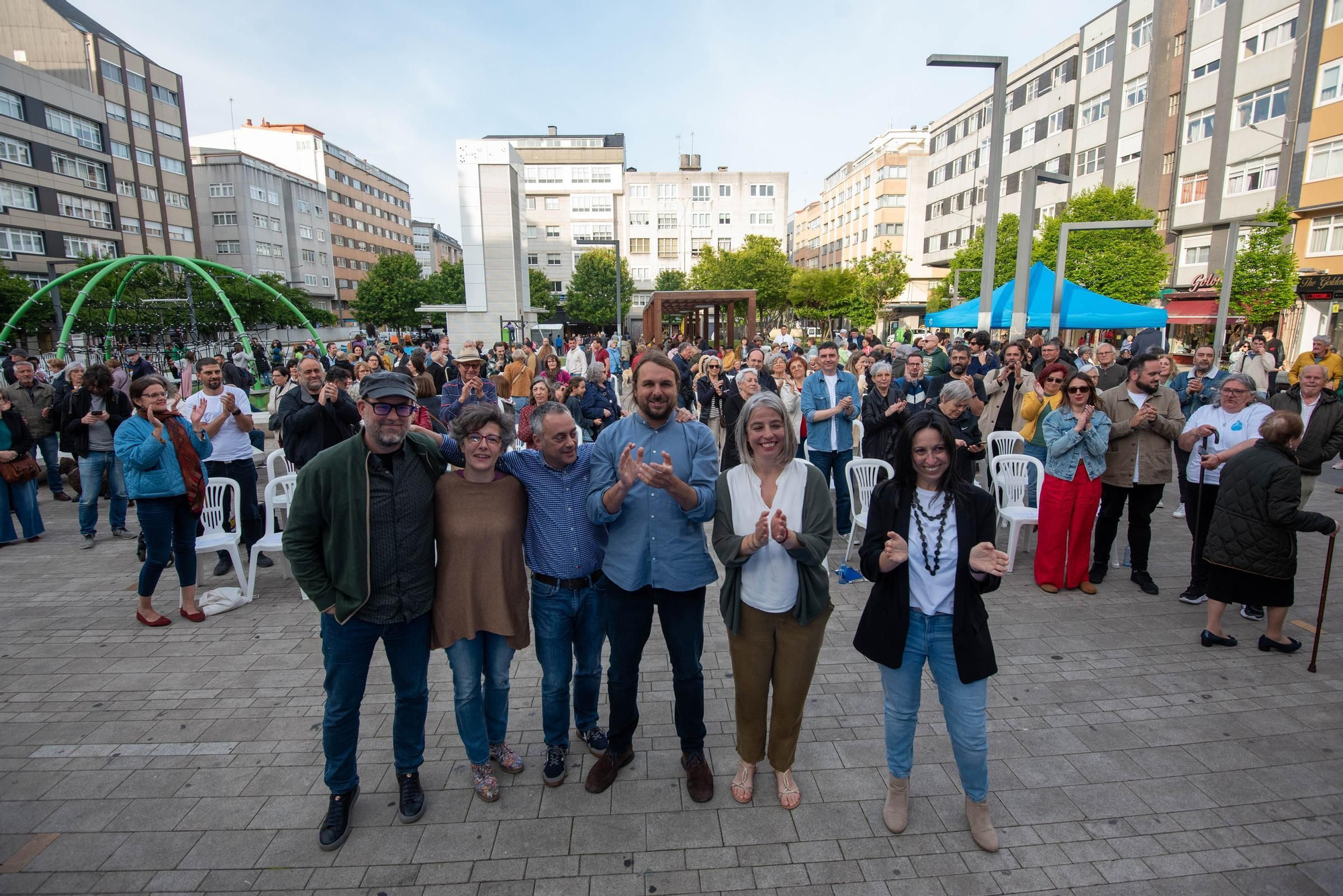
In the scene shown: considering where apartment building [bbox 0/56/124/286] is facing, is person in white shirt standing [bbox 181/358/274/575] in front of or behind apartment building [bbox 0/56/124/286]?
in front

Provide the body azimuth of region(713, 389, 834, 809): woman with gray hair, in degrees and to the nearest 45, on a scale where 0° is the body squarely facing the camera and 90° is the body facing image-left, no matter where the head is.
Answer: approximately 0°

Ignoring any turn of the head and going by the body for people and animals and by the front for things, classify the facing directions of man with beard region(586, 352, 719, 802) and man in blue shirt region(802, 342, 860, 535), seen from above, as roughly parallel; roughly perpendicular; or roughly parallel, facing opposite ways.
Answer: roughly parallel

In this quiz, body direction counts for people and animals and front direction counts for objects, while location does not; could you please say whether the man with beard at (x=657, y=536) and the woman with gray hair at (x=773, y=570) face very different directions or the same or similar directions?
same or similar directions

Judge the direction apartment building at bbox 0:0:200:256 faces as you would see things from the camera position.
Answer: facing the viewer and to the right of the viewer

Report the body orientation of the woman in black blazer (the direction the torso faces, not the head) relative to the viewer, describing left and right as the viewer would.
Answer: facing the viewer

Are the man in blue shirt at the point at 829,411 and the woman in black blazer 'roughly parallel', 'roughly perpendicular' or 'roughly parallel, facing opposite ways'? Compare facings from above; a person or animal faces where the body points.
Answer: roughly parallel

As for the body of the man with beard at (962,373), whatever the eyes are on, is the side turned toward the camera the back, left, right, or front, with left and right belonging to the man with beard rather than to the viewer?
front

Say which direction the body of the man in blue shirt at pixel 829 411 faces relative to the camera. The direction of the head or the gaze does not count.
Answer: toward the camera

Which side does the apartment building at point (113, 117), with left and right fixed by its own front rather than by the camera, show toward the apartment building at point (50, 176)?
right

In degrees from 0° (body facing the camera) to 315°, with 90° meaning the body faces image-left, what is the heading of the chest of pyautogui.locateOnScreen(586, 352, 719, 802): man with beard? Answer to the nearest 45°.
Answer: approximately 0°

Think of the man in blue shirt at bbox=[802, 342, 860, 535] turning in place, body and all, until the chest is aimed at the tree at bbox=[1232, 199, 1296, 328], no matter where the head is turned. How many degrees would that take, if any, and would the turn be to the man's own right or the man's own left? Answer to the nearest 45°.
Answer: approximately 135° to the man's own left

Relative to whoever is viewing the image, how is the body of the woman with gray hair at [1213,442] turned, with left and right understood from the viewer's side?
facing the viewer and to the left of the viewer
